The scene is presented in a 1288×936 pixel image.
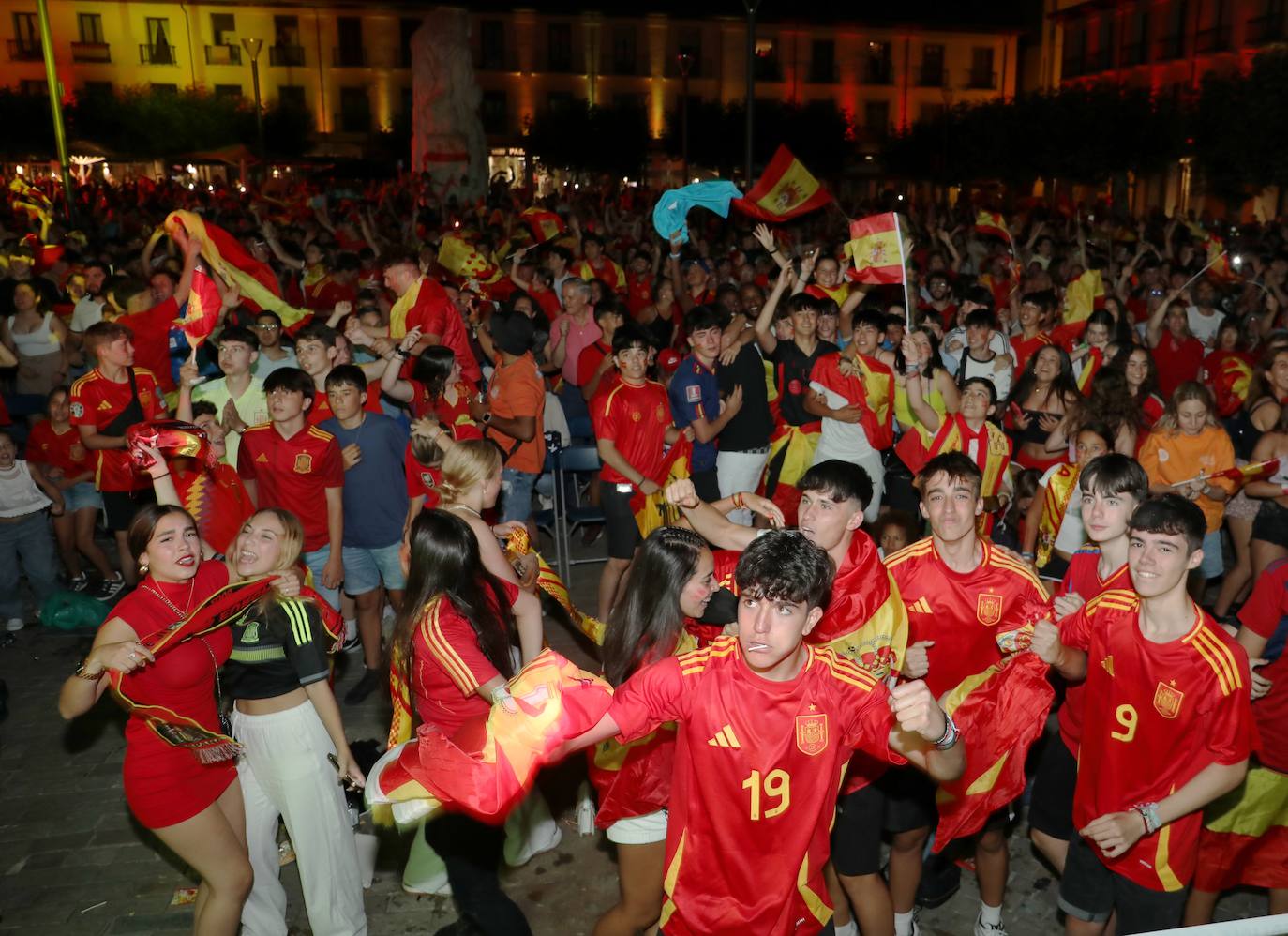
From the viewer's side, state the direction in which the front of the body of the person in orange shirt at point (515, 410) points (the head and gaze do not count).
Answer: to the viewer's left

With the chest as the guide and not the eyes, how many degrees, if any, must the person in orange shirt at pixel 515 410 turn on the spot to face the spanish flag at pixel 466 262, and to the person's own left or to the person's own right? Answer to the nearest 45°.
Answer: approximately 90° to the person's own right

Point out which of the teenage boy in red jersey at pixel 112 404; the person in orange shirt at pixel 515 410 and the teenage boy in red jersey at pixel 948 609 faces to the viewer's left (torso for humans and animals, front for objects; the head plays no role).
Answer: the person in orange shirt

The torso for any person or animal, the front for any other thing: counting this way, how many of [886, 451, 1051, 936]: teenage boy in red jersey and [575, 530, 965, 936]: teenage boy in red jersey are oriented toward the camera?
2

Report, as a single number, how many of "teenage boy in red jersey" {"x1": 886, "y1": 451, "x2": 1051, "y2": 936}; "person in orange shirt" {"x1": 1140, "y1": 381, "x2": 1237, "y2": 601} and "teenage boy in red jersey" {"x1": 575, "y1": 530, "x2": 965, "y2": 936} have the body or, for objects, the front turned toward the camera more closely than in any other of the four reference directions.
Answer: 3

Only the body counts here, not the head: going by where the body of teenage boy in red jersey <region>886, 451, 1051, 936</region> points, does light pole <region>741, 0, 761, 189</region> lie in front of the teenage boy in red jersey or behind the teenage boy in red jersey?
behind

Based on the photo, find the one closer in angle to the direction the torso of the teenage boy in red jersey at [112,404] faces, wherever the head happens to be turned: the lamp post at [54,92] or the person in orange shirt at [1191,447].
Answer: the person in orange shirt

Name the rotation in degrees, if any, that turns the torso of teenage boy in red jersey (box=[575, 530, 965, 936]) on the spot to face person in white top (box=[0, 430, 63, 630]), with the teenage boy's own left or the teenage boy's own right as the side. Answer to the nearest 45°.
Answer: approximately 135° to the teenage boy's own right

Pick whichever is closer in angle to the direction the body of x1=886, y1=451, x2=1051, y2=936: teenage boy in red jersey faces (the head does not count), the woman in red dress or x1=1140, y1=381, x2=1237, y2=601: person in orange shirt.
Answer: the woman in red dress
